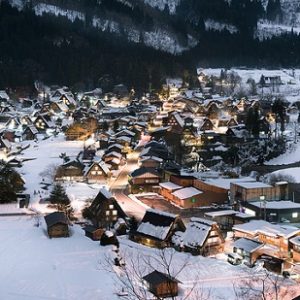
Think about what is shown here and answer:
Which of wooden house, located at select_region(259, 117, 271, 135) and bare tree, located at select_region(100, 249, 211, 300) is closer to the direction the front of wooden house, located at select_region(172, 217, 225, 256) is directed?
the bare tree

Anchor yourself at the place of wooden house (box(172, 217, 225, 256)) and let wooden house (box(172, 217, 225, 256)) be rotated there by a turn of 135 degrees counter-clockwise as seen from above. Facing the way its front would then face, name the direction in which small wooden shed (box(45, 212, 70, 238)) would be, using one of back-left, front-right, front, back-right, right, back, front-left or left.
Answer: left

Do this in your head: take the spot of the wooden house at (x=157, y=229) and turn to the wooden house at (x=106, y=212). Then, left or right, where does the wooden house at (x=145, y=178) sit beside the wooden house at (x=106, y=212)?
right

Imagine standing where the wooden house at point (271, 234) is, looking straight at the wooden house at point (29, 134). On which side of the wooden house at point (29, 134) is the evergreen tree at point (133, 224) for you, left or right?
left

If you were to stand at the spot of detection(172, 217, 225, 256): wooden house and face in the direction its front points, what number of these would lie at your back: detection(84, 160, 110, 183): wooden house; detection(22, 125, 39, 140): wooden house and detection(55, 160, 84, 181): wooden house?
3

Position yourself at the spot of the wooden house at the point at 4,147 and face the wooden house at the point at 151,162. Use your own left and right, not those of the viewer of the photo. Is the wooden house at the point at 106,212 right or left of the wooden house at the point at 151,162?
right

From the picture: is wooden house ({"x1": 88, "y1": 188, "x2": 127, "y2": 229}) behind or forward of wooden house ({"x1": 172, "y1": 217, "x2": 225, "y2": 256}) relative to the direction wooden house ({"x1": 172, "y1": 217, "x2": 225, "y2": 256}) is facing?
behind

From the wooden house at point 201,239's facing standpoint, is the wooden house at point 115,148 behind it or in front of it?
behind

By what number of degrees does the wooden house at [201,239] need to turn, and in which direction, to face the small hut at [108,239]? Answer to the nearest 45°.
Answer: approximately 135° to its right

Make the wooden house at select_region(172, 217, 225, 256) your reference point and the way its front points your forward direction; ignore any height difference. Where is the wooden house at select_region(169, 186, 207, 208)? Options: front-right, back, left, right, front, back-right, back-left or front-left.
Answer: back-left

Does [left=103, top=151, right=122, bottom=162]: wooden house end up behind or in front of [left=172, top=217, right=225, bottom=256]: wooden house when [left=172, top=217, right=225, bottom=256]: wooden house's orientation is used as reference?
behind

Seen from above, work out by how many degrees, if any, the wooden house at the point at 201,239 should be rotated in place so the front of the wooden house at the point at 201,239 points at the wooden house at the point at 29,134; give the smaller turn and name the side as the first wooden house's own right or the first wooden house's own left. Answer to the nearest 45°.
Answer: approximately 180°

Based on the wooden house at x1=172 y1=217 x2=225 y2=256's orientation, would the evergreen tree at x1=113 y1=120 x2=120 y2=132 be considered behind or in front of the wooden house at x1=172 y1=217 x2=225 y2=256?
behind
